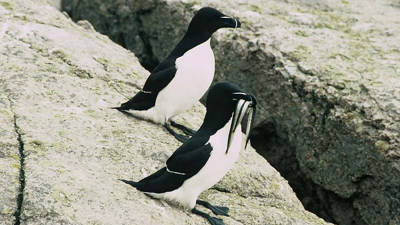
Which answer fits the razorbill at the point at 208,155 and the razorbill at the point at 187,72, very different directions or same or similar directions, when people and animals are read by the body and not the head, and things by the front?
same or similar directions

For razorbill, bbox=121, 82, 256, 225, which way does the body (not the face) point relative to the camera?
to the viewer's right

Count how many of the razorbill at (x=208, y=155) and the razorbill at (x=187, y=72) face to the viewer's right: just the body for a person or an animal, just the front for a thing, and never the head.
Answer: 2

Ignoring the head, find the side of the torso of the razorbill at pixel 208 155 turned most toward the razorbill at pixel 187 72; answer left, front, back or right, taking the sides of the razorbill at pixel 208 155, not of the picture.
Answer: left

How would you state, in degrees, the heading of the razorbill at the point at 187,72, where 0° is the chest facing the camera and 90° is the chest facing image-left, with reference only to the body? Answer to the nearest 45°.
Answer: approximately 270°

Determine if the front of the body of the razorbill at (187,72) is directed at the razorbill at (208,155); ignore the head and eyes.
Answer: no
